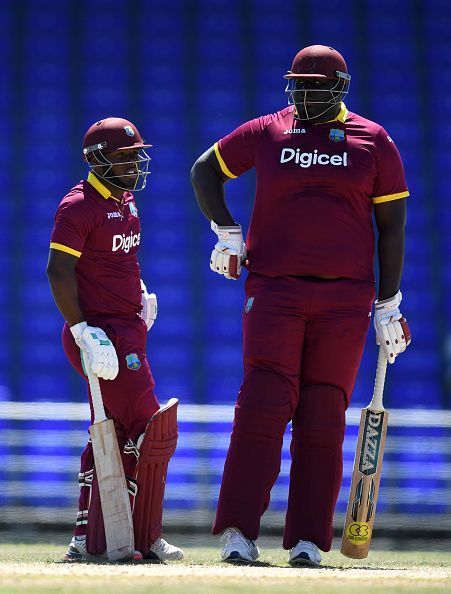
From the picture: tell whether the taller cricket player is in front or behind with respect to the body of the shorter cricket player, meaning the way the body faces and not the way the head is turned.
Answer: in front

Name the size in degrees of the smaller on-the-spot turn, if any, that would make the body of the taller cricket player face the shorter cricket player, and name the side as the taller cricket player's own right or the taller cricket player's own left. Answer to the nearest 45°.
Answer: approximately 90° to the taller cricket player's own right

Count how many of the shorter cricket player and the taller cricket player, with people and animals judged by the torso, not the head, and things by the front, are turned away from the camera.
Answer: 0

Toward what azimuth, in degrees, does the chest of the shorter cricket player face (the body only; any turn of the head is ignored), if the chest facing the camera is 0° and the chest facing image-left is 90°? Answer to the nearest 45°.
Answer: approximately 315°
